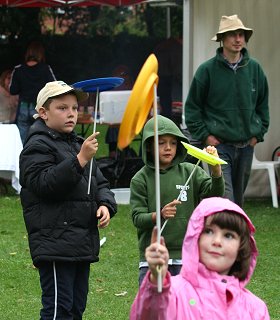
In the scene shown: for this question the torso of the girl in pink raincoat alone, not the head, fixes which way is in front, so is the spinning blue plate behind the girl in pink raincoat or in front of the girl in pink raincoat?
behind

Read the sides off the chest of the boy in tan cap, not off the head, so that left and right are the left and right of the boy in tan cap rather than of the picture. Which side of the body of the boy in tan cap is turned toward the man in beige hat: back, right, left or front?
left

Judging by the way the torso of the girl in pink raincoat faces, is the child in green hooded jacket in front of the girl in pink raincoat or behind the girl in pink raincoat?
behind

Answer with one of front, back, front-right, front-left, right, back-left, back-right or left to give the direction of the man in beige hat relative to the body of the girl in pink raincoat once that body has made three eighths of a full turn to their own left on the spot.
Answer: front-left

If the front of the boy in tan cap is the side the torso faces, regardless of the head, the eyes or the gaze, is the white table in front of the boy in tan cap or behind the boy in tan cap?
behind

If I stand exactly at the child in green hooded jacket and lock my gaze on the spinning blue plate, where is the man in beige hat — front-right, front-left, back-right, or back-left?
back-right

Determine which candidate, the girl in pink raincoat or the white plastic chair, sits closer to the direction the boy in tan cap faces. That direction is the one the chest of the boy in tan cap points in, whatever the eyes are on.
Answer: the girl in pink raincoat

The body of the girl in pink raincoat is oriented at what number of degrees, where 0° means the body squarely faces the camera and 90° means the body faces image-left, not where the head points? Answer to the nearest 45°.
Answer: approximately 0°

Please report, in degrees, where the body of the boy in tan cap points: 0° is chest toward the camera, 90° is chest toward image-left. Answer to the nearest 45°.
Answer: approximately 315°

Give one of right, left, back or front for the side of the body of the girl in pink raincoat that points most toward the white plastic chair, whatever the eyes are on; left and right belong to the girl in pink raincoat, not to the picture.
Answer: back

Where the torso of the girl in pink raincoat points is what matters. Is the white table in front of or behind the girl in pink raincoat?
behind
